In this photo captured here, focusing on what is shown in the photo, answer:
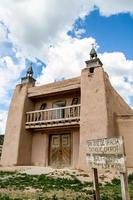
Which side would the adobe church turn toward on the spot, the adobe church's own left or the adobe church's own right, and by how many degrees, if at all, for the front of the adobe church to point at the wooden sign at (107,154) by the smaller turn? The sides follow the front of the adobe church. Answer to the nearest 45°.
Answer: approximately 45° to the adobe church's own left
